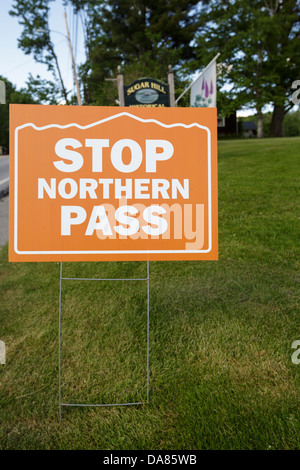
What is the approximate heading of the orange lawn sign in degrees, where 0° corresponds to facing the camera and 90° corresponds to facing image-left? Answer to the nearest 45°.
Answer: approximately 0°
